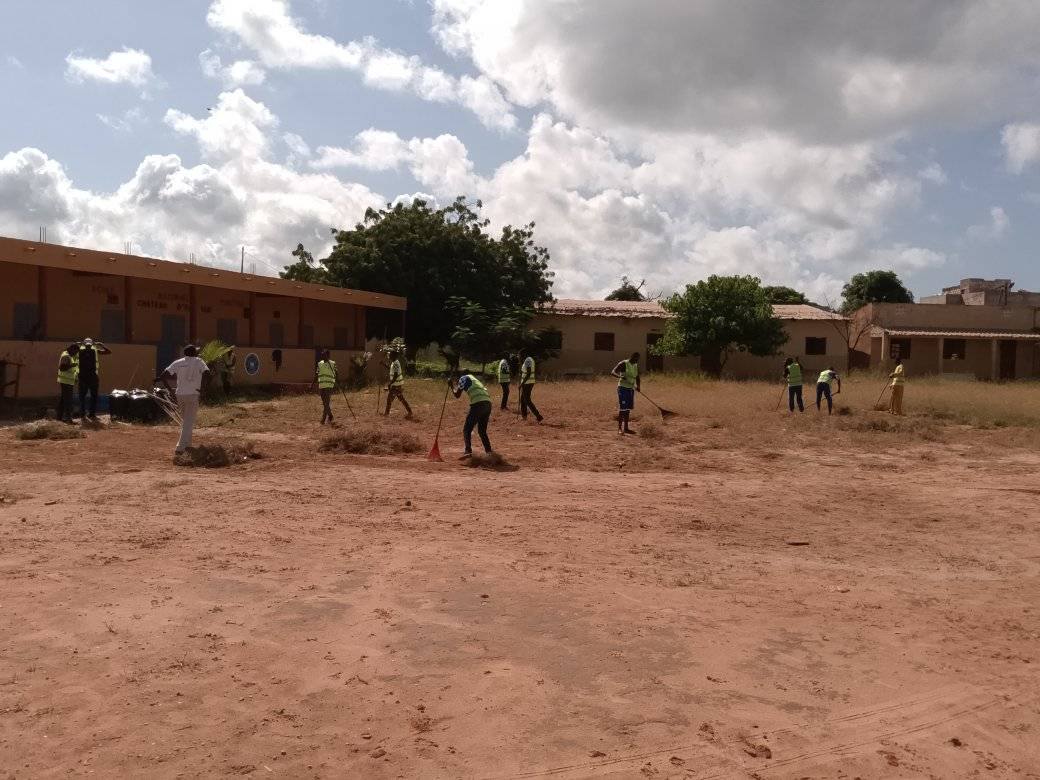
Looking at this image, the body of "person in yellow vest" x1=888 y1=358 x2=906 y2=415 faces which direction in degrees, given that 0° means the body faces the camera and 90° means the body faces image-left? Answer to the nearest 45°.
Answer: approximately 90°

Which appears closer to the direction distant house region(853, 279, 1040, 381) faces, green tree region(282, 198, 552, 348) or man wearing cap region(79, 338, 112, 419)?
the man wearing cap

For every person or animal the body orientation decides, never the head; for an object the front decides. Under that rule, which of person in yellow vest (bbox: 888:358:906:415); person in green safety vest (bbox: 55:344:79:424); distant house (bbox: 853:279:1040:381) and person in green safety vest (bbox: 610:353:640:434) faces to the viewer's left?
the person in yellow vest

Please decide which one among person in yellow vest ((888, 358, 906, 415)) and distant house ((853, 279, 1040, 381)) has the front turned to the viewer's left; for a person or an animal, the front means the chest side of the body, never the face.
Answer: the person in yellow vest

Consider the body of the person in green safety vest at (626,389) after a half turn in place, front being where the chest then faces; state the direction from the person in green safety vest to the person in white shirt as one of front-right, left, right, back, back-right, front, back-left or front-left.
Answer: front-left

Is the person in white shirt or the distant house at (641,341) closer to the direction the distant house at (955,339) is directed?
the person in white shirt

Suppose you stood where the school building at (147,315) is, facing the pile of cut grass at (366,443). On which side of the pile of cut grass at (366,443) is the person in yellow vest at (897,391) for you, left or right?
left

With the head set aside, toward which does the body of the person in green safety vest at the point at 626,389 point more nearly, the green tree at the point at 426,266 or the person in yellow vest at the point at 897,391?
the person in yellow vest

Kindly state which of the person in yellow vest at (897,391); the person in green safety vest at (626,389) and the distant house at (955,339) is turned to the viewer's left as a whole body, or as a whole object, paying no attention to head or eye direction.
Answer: the person in yellow vest

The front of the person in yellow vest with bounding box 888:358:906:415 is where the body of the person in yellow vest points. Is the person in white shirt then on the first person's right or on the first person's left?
on the first person's left

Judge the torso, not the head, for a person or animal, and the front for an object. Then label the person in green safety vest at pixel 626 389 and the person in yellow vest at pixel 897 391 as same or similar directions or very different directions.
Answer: very different directions
